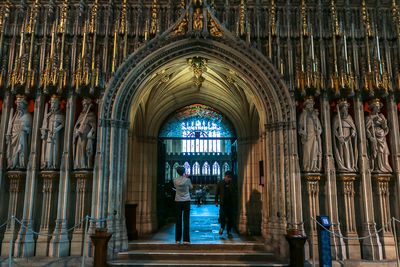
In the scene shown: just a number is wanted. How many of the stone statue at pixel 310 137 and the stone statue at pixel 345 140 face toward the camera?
2

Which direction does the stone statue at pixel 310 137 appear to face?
toward the camera

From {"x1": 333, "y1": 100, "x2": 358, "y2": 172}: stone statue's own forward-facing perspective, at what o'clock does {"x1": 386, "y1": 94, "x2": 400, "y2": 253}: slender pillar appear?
The slender pillar is roughly at 8 o'clock from the stone statue.

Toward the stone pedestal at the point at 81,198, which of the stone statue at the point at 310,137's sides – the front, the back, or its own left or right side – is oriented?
right

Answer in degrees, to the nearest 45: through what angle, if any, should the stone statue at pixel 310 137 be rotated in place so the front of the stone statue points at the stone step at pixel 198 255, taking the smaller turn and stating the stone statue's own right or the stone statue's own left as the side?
approximately 90° to the stone statue's own right

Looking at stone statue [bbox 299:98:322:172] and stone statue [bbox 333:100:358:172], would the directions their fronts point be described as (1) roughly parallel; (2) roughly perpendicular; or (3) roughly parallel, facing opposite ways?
roughly parallel

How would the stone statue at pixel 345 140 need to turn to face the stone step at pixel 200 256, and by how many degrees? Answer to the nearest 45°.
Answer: approximately 45° to its right

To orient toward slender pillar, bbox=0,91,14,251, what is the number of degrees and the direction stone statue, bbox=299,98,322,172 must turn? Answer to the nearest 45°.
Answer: approximately 90° to its right

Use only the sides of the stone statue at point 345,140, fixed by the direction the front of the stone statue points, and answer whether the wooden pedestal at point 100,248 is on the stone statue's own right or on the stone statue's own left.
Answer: on the stone statue's own right

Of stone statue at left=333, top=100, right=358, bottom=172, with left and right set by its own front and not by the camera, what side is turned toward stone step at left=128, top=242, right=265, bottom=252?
right

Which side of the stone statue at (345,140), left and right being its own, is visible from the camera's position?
front
